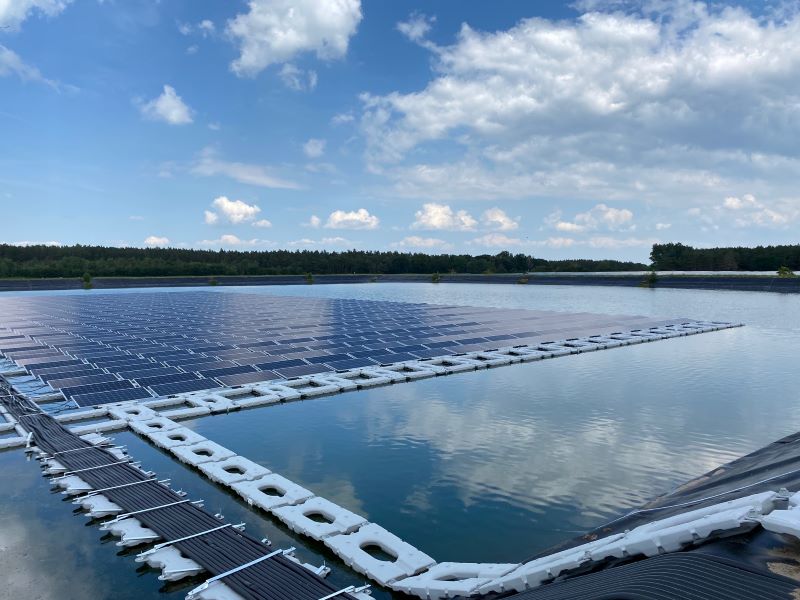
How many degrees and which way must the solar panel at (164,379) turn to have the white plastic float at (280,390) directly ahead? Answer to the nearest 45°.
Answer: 0° — it already faces it

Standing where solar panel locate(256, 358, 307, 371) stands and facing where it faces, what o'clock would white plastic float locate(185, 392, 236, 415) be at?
The white plastic float is roughly at 2 o'clock from the solar panel.

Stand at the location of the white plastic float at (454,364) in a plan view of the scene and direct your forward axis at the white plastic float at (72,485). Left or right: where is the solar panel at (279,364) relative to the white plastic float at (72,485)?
right

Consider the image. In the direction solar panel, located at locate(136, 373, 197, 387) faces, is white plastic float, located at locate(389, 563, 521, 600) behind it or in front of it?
in front

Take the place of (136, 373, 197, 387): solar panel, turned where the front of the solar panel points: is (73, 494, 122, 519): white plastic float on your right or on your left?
on your right

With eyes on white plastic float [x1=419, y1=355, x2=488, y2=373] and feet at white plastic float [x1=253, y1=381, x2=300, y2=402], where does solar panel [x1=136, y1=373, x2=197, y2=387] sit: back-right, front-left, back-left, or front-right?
back-left

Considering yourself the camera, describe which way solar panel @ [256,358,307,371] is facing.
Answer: facing the viewer and to the right of the viewer

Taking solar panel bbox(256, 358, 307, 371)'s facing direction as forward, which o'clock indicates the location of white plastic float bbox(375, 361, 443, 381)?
The white plastic float is roughly at 11 o'clock from the solar panel.

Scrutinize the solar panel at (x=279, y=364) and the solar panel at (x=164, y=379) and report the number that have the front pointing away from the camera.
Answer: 0
